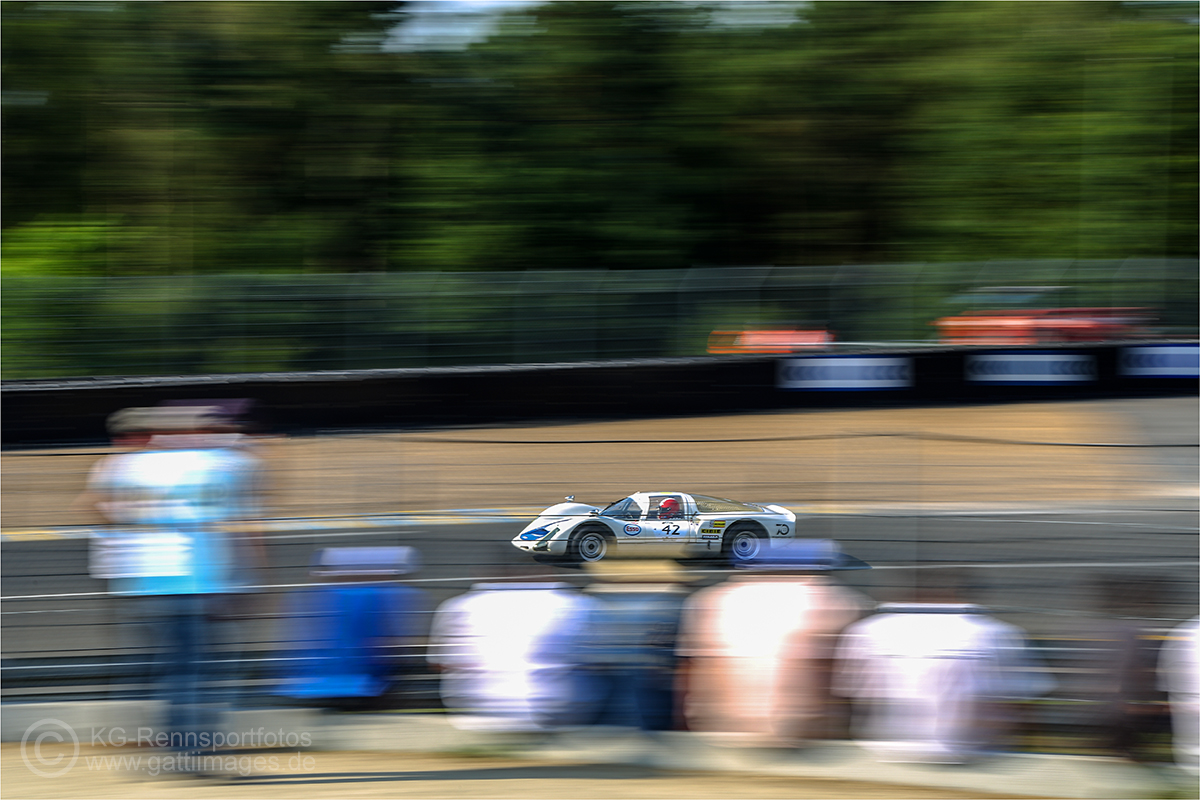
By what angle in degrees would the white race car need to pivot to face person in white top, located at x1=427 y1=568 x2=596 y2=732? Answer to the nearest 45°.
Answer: approximately 45° to its left

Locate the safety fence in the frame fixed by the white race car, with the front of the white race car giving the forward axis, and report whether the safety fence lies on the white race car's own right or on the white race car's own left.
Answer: on the white race car's own right

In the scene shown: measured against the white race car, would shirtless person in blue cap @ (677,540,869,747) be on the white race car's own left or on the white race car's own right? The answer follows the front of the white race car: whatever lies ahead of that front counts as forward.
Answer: on the white race car's own left

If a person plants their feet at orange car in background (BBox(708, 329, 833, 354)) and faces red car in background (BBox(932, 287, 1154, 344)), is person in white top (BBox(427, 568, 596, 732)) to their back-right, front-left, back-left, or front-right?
back-right

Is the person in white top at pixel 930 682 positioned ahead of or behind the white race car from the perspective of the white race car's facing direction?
behind

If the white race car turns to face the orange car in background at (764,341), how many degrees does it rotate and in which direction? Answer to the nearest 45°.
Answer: approximately 90° to its right

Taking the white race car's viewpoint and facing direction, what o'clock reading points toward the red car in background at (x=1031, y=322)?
The red car in background is roughly at 4 o'clock from the white race car.

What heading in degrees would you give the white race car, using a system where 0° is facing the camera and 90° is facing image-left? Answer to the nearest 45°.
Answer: approximately 90°

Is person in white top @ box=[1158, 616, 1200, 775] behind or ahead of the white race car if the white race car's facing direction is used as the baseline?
behind
